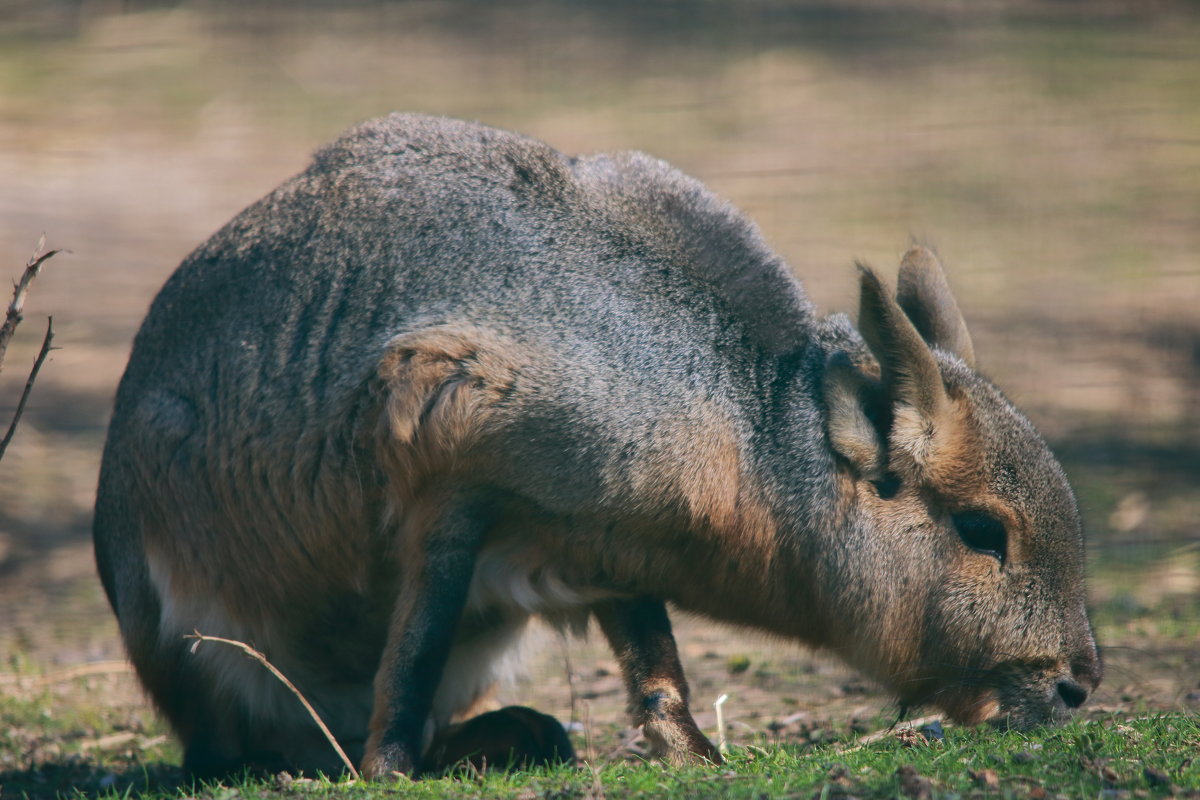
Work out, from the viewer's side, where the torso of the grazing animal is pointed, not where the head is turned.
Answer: to the viewer's right

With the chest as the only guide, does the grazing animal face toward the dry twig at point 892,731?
yes
